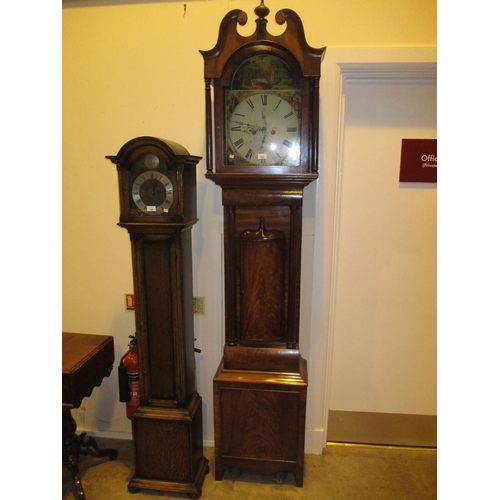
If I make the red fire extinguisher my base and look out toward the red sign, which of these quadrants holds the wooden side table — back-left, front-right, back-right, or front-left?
back-right

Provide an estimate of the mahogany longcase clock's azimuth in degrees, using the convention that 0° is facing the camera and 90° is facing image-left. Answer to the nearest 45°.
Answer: approximately 0°

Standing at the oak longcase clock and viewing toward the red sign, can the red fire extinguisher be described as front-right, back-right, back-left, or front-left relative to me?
back-left

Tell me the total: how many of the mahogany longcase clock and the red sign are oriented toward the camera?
2

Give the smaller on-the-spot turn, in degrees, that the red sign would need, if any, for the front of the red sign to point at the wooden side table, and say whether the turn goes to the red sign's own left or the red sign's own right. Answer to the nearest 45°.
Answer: approximately 45° to the red sign's own right

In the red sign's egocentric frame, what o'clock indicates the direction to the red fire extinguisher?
The red fire extinguisher is roughly at 2 o'clock from the red sign.

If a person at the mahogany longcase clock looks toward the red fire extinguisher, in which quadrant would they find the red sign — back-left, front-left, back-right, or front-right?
back-right

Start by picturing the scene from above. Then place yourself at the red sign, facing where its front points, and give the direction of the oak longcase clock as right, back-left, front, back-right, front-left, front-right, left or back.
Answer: front-right
